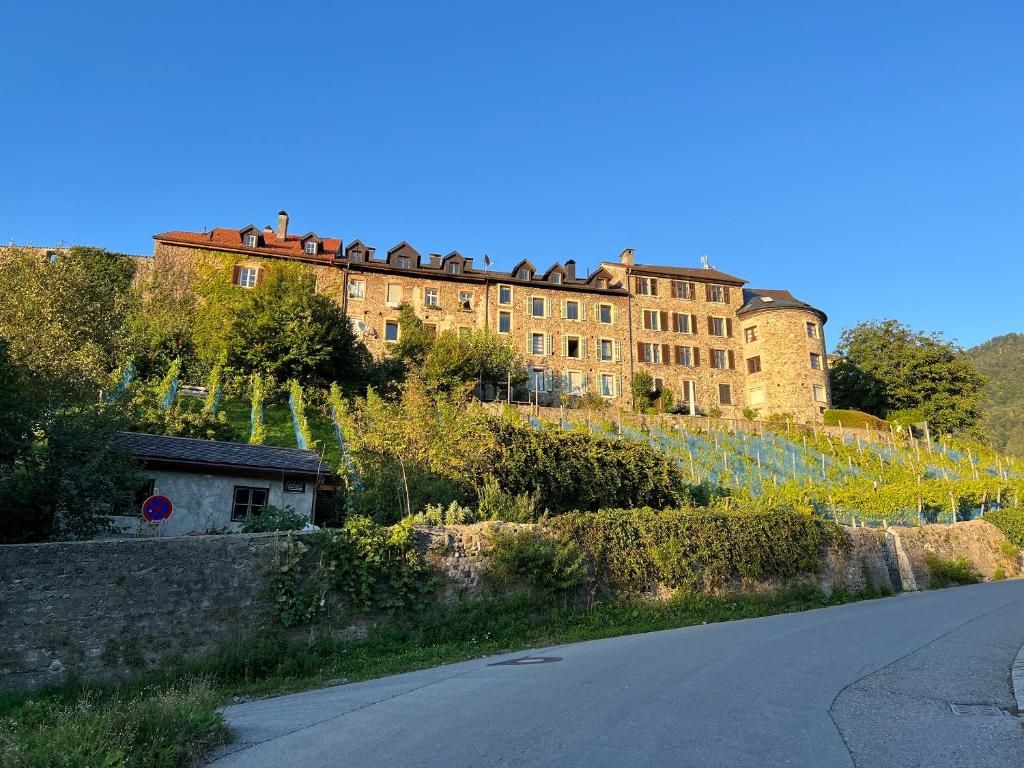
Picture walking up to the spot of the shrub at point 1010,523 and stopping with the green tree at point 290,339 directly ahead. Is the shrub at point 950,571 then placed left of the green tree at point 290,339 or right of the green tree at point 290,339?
left

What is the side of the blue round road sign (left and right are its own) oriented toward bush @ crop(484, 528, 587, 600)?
left

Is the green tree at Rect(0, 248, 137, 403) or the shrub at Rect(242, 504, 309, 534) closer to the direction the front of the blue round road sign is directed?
the shrub

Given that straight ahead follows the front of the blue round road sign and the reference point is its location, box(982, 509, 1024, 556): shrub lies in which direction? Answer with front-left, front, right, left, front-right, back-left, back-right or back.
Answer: left

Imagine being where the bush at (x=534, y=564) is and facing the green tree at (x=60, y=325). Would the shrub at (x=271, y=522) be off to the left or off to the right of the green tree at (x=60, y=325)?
left

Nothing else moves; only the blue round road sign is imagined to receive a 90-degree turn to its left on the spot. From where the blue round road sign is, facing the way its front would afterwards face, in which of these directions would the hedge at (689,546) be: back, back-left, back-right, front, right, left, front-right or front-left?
front

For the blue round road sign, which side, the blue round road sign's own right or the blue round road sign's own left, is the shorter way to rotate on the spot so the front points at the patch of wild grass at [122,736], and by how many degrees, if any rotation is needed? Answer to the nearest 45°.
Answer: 0° — it already faces it

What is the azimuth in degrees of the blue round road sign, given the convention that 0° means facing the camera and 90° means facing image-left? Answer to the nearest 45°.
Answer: approximately 0°

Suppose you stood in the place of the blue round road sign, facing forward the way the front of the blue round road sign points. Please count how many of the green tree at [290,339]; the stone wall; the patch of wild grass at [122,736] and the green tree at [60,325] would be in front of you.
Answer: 2

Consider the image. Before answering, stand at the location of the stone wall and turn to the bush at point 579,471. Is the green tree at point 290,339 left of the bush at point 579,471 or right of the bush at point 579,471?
left

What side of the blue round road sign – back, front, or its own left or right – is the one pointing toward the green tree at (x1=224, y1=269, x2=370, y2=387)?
back

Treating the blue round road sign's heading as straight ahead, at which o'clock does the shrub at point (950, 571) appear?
The shrub is roughly at 9 o'clock from the blue round road sign.

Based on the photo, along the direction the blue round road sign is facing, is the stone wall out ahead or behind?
ahead

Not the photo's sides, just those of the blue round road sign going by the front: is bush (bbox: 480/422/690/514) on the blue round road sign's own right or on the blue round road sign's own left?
on the blue round road sign's own left

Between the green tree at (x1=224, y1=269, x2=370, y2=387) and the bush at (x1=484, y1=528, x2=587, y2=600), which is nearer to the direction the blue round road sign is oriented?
the bush
